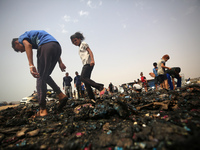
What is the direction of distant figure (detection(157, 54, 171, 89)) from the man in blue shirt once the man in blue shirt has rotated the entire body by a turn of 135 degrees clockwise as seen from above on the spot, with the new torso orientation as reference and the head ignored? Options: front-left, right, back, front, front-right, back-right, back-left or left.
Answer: front-right

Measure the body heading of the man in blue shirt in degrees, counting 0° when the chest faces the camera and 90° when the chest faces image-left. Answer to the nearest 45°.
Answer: approximately 90°

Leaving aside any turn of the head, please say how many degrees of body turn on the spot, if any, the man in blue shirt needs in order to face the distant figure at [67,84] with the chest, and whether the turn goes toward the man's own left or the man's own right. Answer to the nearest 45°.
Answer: approximately 90° to the man's own right

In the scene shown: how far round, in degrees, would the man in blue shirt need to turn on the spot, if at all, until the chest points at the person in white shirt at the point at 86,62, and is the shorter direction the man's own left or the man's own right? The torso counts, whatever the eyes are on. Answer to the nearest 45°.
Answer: approximately 180°

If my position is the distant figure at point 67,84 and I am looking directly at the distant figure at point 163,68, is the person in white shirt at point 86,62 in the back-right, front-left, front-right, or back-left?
front-right
